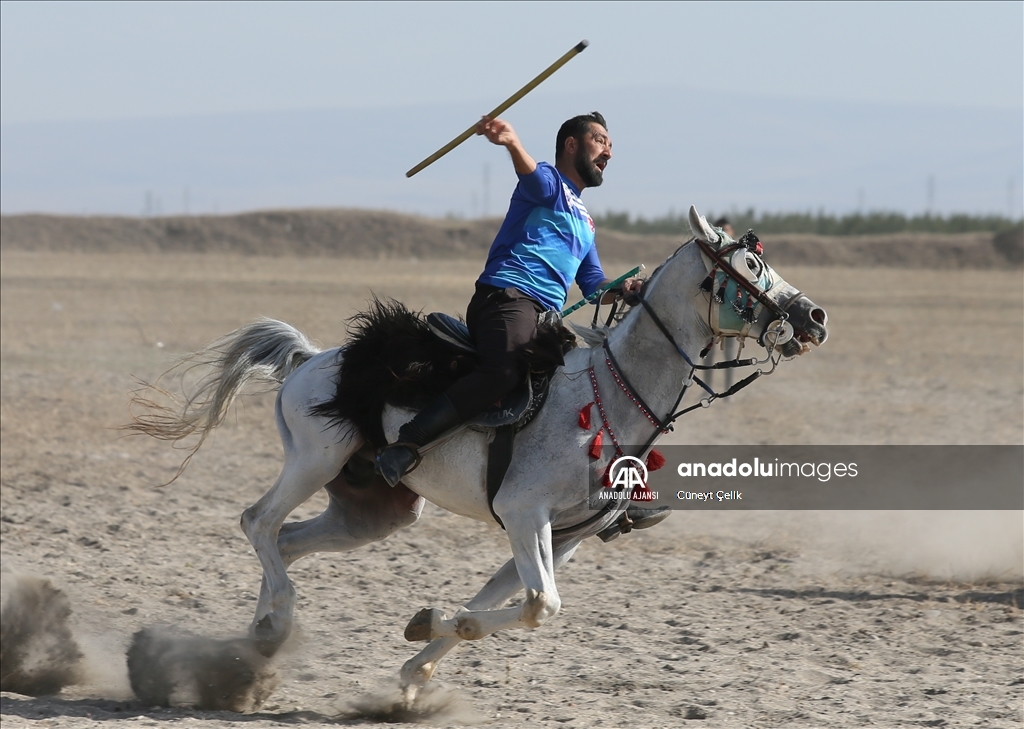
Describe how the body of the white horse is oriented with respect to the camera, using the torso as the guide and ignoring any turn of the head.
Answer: to the viewer's right
